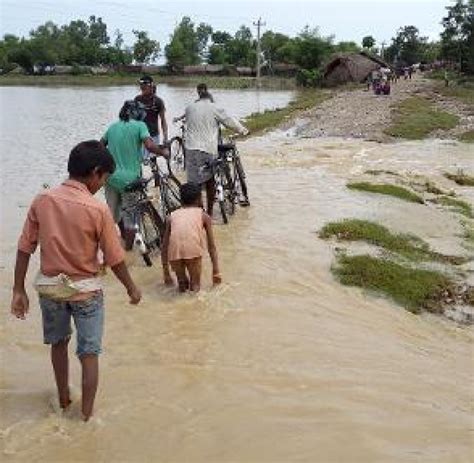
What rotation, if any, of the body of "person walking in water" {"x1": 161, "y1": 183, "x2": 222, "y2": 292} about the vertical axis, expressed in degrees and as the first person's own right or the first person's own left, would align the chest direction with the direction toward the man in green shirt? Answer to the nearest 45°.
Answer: approximately 45° to the first person's own left

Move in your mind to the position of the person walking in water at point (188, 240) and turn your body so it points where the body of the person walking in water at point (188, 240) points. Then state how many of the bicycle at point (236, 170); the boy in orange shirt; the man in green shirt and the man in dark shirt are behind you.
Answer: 1

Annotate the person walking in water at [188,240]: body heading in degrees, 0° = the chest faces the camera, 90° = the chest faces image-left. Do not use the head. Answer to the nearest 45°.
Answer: approximately 180°

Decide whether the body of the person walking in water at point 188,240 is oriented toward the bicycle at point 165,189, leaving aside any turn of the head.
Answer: yes

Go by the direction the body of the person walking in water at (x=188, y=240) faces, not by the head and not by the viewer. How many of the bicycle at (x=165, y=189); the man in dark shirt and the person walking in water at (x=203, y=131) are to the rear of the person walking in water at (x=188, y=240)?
0

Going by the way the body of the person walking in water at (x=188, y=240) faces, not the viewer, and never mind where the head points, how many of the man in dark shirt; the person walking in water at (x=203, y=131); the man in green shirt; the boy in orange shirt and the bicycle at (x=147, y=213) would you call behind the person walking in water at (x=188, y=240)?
1

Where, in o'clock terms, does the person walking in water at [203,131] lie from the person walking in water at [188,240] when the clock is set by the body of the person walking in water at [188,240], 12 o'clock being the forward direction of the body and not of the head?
the person walking in water at [203,131] is roughly at 12 o'clock from the person walking in water at [188,240].

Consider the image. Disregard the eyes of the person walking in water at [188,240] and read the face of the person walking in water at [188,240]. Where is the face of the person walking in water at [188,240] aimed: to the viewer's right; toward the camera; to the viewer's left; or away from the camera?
away from the camera

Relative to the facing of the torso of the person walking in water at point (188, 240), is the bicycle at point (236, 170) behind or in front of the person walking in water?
in front

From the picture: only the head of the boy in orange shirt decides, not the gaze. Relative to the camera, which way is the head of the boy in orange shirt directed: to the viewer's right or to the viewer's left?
to the viewer's right

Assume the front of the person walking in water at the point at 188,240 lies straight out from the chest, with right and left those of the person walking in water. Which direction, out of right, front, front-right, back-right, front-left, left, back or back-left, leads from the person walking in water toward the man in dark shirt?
front

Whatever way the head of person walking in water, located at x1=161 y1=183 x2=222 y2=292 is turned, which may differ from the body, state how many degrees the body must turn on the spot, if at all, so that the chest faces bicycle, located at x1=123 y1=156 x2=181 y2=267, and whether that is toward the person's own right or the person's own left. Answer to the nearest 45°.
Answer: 0° — they already face it
